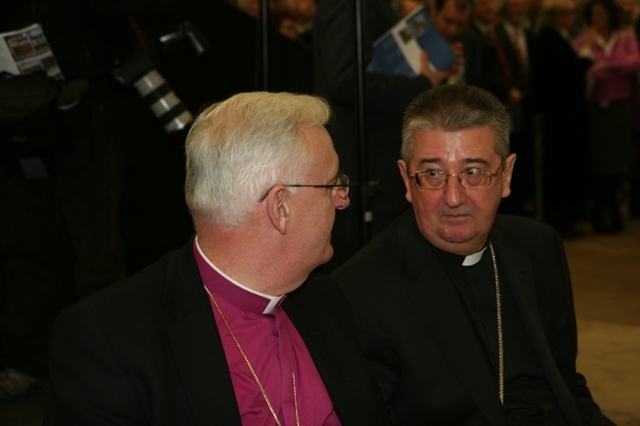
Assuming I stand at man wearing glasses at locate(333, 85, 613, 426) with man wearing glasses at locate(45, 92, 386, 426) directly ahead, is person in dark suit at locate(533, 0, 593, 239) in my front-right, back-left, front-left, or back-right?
back-right

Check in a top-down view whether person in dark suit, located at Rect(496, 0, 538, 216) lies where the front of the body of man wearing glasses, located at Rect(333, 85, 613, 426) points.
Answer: no

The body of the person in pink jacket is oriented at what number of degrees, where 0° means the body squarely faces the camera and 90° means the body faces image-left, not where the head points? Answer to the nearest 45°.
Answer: approximately 45°

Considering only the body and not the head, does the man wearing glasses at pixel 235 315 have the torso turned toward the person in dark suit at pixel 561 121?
no

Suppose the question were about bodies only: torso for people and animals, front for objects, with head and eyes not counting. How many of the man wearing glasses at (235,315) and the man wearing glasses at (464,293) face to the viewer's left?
0

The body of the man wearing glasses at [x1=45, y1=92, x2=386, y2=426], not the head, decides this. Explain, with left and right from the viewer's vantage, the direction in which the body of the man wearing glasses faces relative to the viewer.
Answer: facing the viewer and to the right of the viewer

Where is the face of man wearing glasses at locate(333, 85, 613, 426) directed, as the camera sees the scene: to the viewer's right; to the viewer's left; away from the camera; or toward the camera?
toward the camera

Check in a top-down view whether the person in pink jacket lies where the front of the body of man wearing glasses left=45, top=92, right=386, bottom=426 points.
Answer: no

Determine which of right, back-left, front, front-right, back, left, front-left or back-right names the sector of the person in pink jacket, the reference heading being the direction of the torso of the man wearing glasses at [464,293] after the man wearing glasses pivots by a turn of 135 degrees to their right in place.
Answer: right

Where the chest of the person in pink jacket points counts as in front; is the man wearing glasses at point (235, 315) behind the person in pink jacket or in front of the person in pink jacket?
in front

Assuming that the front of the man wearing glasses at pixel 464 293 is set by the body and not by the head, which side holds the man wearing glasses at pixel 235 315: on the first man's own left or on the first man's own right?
on the first man's own right

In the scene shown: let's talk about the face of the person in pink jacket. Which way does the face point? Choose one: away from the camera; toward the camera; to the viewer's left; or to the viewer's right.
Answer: toward the camera

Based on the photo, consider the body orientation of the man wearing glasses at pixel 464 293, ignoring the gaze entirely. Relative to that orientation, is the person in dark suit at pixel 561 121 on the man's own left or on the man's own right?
on the man's own left
